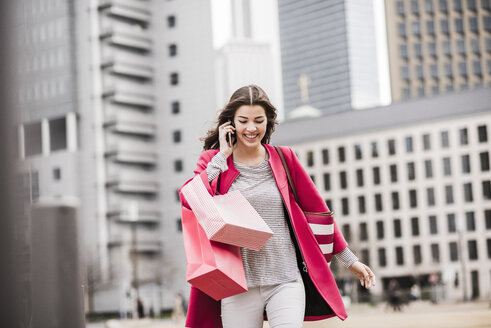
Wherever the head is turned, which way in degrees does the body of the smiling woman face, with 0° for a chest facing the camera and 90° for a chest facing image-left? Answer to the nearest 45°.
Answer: approximately 0°

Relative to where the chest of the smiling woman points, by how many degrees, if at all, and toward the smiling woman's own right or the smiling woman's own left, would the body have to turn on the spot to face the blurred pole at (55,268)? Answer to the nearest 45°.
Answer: approximately 45° to the smiling woman's own right

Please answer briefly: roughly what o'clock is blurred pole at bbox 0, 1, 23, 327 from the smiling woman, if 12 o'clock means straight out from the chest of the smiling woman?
The blurred pole is roughly at 2 o'clock from the smiling woman.

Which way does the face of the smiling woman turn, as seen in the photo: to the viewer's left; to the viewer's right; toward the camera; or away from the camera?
toward the camera
